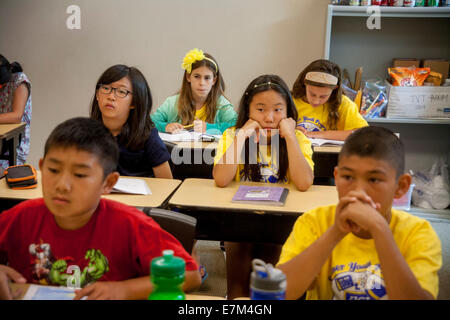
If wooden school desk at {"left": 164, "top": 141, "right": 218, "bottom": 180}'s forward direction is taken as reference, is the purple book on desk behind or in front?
behind

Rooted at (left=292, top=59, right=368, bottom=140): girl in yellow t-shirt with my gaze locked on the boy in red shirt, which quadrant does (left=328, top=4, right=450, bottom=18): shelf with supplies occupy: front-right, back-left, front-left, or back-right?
back-left

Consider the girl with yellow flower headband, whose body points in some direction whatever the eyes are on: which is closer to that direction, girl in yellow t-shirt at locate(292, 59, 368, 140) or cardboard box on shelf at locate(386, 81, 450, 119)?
the girl in yellow t-shirt

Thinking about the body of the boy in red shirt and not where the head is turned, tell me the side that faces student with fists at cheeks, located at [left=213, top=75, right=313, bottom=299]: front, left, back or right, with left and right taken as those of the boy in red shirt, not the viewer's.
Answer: back

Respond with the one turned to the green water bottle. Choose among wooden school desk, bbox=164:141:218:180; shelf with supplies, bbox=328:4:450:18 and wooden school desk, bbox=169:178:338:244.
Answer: the shelf with supplies

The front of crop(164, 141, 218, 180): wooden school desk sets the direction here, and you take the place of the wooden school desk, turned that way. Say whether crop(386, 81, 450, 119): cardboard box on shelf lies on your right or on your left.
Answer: on your right

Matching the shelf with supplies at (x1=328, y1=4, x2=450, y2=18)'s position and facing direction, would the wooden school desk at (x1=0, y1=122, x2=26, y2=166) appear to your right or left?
on your right

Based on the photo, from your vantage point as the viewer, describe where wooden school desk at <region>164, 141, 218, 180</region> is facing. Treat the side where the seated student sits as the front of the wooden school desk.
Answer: facing away from the viewer

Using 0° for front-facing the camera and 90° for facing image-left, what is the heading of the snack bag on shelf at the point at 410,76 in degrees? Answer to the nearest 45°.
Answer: approximately 0°

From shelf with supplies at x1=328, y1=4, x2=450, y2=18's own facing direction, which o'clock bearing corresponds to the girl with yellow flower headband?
The girl with yellow flower headband is roughly at 2 o'clock from the shelf with supplies.

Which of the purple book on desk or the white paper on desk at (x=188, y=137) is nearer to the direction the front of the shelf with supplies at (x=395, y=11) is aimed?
the purple book on desk

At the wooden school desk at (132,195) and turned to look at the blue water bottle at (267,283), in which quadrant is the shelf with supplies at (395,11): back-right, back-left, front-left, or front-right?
back-left

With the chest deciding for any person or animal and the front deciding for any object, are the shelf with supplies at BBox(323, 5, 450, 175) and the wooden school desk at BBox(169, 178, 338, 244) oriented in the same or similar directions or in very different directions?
very different directions
